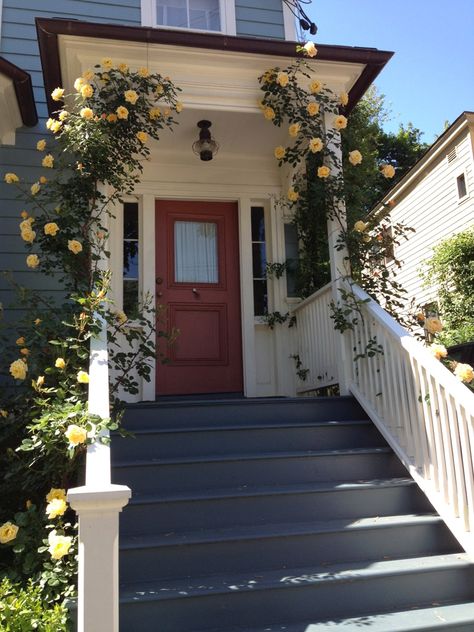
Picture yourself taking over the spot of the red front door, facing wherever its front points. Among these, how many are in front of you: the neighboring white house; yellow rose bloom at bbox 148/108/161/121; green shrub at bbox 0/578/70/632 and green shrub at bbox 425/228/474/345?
2

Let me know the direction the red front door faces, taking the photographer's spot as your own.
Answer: facing the viewer

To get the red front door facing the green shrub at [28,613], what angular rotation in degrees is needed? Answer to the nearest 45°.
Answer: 0° — it already faces it

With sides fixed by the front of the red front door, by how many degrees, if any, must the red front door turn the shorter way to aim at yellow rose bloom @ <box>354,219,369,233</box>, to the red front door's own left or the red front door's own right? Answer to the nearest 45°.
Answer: approximately 45° to the red front door's own left

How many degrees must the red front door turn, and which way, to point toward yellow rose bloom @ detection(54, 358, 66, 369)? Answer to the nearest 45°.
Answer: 0° — it already faces it

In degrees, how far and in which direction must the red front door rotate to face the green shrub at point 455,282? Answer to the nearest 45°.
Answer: approximately 135° to its left

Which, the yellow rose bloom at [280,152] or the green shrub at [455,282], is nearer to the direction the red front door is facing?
the yellow rose bloom

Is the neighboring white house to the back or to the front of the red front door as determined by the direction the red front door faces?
to the back

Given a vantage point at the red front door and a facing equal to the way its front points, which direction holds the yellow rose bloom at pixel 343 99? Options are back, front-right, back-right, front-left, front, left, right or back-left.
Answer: front-left
